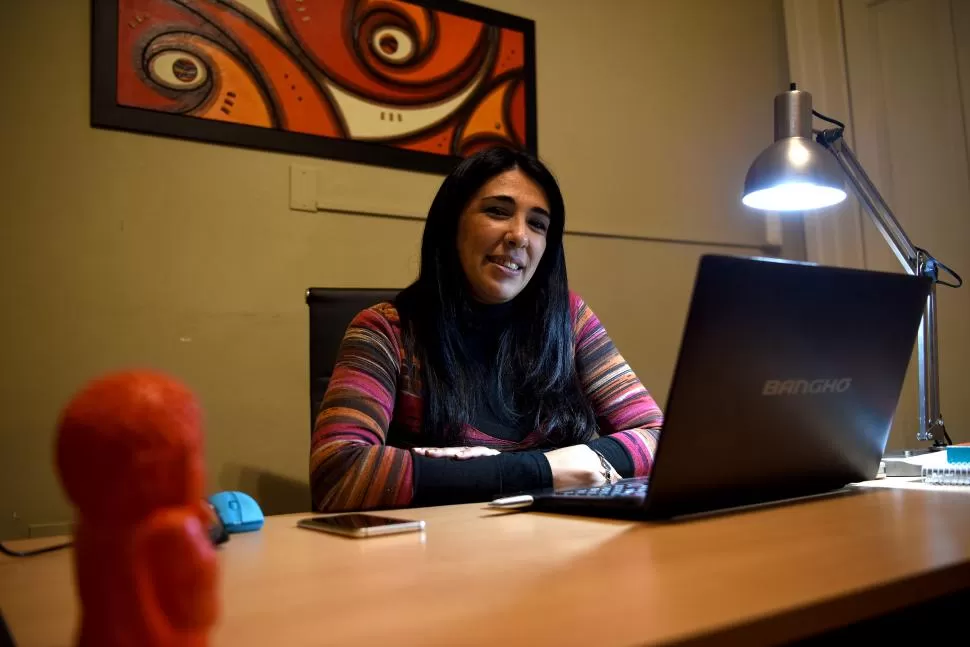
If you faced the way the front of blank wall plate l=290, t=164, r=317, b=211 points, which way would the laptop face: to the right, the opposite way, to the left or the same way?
the opposite way

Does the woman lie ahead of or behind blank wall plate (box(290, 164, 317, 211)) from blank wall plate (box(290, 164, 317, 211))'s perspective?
ahead

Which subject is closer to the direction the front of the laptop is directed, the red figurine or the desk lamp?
the desk lamp

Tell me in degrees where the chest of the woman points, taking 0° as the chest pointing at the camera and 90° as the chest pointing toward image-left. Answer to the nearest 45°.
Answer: approximately 315°

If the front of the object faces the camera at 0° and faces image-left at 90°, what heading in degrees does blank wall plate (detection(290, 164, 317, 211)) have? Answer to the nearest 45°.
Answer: approximately 0°

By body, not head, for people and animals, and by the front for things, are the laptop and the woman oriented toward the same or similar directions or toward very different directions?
very different directions

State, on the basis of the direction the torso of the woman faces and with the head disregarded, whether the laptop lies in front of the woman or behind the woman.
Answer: in front

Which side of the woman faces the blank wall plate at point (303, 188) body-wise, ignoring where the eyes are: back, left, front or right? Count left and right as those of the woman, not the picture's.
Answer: back

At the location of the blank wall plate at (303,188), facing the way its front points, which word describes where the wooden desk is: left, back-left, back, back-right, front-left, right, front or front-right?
front

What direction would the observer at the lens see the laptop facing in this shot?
facing away from the viewer and to the left of the viewer

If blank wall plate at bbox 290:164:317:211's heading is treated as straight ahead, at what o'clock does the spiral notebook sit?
The spiral notebook is roughly at 11 o'clock from the blank wall plate.

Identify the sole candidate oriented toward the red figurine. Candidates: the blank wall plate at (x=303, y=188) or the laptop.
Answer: the blank wall plate

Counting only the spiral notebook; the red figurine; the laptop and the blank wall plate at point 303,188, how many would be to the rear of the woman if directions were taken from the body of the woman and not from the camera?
1

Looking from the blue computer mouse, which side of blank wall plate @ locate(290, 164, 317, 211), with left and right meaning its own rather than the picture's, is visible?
front

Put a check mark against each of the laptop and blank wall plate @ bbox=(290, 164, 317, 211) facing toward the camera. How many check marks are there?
1
